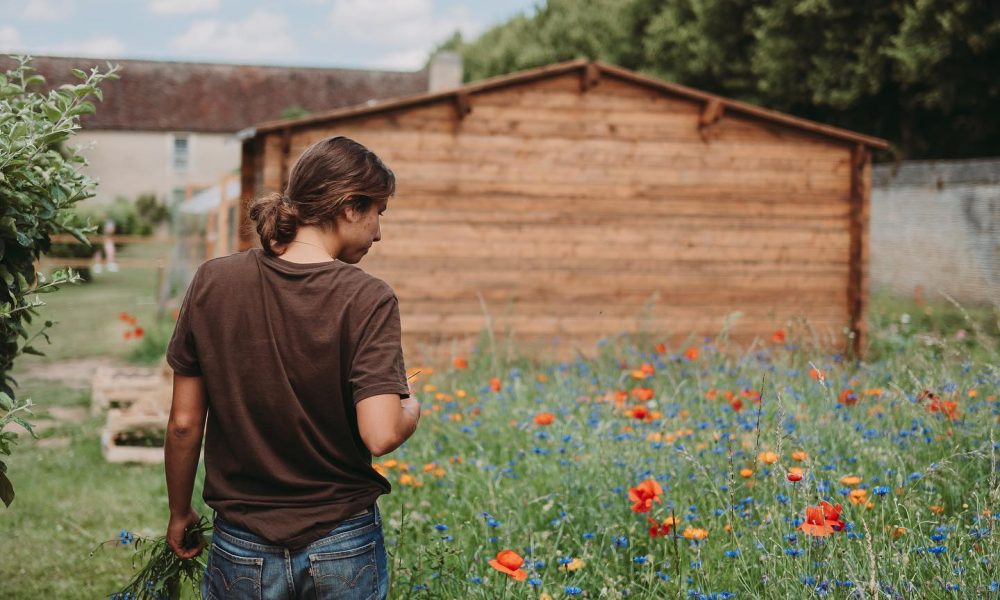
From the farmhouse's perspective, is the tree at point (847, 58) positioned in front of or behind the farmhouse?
in front

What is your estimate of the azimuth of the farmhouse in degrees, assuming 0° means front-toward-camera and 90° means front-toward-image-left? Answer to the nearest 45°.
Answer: approximately 0°

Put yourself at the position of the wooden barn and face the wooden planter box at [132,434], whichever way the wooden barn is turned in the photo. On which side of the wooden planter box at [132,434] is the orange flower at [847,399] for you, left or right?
left

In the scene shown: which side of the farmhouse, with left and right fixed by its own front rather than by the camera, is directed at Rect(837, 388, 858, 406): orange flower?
front

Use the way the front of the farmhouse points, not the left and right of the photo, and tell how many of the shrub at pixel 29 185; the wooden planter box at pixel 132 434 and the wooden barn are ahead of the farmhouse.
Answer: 3

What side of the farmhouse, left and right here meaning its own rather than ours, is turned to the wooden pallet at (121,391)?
front

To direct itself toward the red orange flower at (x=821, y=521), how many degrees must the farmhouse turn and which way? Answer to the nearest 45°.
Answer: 0° — it already faces it

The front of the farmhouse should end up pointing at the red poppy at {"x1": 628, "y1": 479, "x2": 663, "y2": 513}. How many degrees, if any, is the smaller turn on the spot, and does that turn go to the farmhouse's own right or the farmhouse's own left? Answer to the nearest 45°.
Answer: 0° — it already faces it
